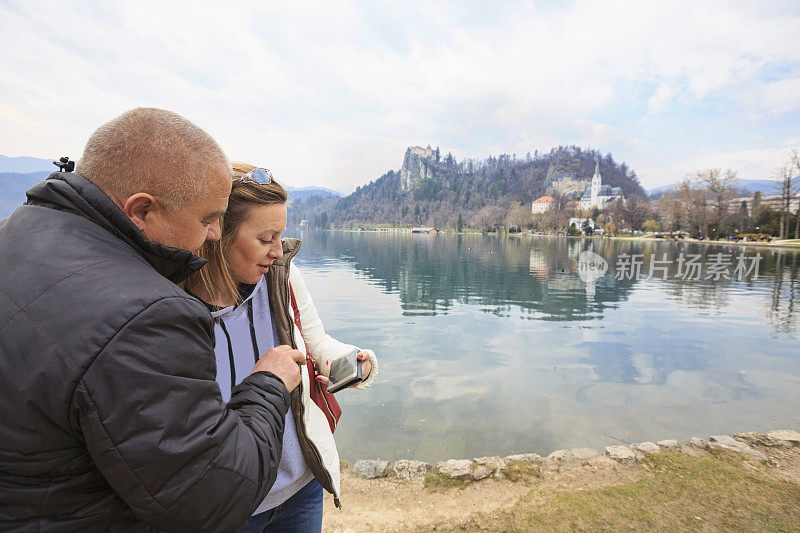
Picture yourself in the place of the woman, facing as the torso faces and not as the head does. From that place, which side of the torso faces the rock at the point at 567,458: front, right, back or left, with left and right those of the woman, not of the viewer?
left

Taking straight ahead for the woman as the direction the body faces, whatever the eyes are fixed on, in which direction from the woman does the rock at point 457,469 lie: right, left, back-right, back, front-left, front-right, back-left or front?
left

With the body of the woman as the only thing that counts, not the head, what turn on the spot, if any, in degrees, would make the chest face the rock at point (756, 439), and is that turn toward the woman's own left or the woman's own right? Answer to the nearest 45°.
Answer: approximately 45° to the woman's own left

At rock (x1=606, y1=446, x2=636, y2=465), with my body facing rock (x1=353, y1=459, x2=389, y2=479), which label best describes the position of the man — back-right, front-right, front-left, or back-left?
front-left

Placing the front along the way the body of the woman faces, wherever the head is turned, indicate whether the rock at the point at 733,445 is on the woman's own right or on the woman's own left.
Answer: on the woman's own left

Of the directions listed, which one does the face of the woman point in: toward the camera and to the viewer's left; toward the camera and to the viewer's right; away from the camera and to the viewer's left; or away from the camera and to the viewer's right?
toward the camera and to the viewer's right

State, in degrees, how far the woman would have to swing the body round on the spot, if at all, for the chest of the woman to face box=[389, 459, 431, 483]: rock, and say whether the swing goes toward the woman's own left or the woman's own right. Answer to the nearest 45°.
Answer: approximately 90° to the woman's own left

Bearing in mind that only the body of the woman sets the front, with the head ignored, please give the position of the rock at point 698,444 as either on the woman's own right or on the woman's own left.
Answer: on the woman's own left

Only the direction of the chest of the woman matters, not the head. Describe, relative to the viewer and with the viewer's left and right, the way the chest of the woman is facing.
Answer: facing the viewer and to the right of the viewer

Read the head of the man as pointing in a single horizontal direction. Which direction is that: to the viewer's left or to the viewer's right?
to the viewer's right

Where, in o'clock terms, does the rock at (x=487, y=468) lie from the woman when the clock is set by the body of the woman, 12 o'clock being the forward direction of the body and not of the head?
The rock is roughly at 9 o'clock from the woman.

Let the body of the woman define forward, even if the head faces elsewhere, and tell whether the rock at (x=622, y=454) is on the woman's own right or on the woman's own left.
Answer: on the woman's own left
